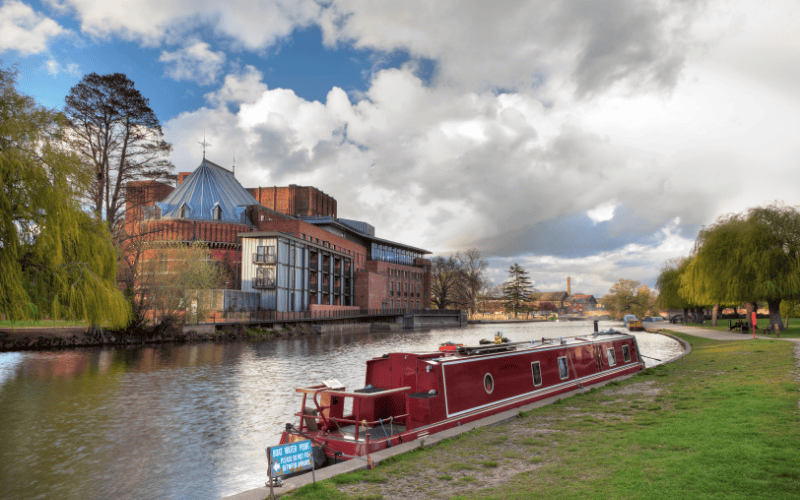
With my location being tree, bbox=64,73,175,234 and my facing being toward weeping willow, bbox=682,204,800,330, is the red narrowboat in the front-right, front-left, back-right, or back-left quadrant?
front-right

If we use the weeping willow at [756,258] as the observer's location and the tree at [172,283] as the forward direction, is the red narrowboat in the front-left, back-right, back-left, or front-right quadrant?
front-left

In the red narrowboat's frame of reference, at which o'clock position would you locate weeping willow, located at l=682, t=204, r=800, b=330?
The weeping willow is roughly at 12 o'clock from the red narrowboat.

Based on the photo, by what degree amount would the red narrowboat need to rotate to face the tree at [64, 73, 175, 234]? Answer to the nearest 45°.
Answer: approximately 90° to its left

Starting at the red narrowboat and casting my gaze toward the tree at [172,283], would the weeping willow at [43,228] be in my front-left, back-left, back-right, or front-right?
front-left

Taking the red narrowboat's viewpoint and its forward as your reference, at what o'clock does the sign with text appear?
The sign with text is roughly at 5 o'clock from the red narrowboat.

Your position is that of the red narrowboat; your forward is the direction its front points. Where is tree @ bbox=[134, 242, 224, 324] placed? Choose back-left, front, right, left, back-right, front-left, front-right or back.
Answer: left

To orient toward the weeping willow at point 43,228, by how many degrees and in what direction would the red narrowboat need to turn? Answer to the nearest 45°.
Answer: approximately 135° to its left

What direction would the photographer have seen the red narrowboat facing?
facing away from the viewer and to the right of the viewer

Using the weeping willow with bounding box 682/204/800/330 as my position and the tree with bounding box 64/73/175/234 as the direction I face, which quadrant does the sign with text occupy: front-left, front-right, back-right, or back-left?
front-left
